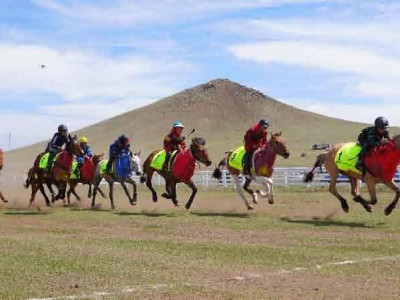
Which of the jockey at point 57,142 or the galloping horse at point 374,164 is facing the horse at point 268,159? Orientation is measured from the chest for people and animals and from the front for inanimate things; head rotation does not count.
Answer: the jockey

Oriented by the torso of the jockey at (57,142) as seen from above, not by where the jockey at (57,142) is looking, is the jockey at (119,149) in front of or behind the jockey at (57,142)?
in front

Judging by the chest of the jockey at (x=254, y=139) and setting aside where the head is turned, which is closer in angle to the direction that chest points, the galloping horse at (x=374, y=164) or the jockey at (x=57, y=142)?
the galloping horse

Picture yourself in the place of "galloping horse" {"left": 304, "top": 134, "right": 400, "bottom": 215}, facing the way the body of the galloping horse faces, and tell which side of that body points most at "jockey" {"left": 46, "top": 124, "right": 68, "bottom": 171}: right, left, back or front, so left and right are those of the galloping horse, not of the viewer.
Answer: back

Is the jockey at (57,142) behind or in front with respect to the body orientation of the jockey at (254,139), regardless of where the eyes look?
behind

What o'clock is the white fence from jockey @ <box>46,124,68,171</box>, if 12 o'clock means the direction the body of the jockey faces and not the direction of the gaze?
The white fence is roughly at 9 o'clock from the jockey.

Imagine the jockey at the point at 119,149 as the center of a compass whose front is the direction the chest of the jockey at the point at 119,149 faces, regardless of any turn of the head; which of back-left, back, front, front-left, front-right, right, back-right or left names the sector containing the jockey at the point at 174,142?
front-right

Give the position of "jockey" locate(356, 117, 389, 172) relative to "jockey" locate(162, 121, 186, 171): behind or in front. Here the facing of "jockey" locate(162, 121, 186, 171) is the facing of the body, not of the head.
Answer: in front

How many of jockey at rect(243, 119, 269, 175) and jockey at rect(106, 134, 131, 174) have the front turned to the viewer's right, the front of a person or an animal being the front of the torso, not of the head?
2

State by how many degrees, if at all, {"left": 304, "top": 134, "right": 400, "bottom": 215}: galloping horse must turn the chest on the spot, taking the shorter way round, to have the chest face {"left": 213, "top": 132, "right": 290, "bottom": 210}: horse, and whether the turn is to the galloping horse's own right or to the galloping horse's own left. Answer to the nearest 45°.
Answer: approximately 135° to the galloping horse's own left

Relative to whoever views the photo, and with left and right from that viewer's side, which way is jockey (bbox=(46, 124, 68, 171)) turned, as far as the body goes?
facing the viewer and to the right of the viewer

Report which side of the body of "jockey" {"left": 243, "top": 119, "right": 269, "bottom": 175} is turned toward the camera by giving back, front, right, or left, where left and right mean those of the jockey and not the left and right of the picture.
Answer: right

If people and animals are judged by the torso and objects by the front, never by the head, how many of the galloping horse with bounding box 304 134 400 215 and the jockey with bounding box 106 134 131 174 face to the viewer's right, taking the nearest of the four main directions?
2

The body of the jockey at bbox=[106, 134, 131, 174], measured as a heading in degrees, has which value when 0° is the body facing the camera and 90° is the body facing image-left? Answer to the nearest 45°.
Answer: approximately 270°

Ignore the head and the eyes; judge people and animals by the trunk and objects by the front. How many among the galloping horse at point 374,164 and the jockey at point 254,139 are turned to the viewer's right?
2

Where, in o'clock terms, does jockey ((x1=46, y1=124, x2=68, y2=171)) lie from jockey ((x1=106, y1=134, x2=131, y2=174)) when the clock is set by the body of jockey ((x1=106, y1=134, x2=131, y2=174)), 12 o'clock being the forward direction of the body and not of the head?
jockey ((x1=46, y1=124, x2=68, y2=171)) is roughly at 6 o'clock from jockey ((x1=106, y1=134, x2=131, y2=174)).

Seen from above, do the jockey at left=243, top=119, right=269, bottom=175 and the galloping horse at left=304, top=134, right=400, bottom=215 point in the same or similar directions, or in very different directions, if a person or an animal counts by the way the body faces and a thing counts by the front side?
same or similar directions

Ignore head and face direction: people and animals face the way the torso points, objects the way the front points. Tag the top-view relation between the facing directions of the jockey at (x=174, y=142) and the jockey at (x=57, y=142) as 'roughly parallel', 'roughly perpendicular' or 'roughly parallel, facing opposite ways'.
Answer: roughly parallel

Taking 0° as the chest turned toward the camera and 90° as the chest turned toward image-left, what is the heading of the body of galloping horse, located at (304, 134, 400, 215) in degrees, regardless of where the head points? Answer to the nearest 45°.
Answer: approximately 270°
